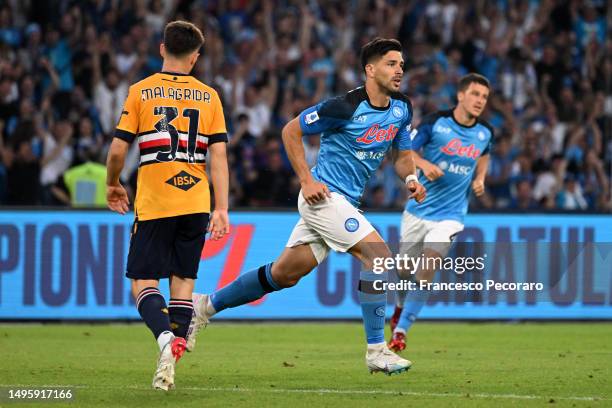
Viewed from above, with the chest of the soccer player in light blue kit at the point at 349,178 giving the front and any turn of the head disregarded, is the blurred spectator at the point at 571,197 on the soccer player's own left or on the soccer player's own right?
on the soccer player's own left

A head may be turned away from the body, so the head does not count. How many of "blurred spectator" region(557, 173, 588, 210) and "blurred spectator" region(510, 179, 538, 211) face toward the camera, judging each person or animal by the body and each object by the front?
2

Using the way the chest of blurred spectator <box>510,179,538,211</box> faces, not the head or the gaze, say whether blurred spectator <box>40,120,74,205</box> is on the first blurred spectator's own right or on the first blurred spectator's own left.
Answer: on the first blurred spectator's own right

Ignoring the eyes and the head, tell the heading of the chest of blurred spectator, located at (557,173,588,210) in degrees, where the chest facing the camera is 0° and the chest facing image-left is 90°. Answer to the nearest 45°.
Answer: approximately 0°

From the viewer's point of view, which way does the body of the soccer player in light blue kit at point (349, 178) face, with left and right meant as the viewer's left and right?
facing the viewer and to the right of the viewer

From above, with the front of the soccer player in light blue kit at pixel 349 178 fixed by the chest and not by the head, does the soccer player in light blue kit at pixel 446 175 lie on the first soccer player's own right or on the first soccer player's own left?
on the first soccer player's own left

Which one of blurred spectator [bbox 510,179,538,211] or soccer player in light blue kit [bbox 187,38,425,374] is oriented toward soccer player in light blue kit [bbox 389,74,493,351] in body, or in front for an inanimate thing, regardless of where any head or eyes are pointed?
the blurred spectator

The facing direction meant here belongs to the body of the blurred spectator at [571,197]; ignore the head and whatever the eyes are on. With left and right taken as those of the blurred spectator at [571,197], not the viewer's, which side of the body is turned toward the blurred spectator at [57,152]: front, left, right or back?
right

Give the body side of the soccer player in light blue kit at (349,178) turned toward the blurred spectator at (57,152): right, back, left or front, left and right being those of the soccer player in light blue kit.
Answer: back

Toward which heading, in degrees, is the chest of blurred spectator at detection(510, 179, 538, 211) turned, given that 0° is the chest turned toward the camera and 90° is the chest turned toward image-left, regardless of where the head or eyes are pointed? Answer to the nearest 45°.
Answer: approximately 0°

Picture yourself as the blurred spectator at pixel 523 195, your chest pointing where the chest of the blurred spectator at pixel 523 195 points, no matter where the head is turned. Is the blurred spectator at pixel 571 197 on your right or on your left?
on your left

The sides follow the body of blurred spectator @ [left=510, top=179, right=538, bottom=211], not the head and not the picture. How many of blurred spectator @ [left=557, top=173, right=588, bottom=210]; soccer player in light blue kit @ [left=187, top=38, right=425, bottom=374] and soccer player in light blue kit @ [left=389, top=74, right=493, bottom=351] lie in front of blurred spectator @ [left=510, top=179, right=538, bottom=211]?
2

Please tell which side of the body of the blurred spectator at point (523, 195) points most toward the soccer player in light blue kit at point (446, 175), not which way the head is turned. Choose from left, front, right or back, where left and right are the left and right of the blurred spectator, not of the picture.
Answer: front
